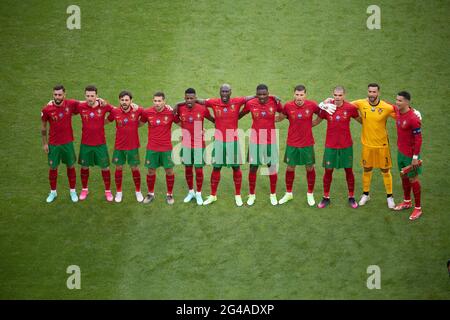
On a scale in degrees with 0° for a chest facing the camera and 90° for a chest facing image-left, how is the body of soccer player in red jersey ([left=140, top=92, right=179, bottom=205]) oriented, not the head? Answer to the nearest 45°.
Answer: approximately 0°

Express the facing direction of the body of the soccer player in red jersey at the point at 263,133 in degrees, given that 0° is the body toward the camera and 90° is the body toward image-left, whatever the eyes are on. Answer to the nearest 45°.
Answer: approximately 0°

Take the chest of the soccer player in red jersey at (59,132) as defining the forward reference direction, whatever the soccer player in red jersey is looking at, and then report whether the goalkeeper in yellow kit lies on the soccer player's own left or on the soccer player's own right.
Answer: on the soccer player's own left

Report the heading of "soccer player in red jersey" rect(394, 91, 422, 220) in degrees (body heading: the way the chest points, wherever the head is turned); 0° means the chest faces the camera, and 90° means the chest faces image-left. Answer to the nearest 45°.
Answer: approximately 45°

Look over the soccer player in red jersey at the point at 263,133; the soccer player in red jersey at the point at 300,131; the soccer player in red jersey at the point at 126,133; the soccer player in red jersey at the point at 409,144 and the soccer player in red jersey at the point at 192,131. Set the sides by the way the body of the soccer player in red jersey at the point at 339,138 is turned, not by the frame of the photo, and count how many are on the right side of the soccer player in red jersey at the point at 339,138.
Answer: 4
